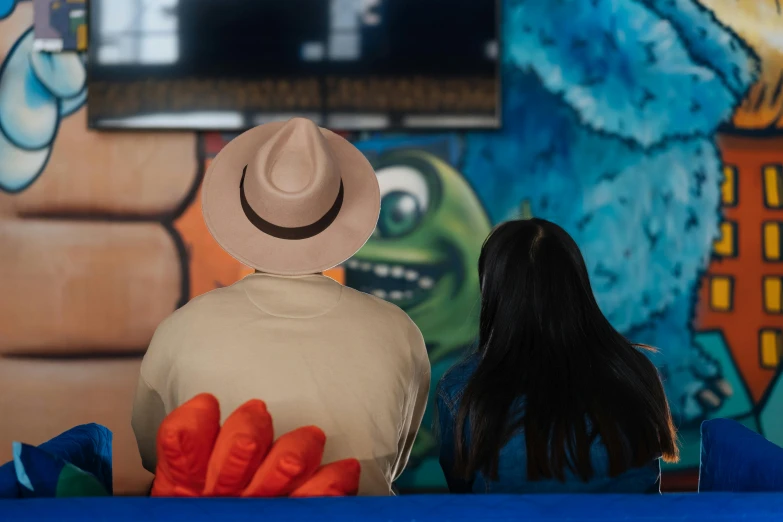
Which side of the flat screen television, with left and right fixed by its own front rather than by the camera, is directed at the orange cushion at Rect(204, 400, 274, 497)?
front

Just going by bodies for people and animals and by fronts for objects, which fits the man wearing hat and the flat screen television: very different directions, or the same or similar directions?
very different directions

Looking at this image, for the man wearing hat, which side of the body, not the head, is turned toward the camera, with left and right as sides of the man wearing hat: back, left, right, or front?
back

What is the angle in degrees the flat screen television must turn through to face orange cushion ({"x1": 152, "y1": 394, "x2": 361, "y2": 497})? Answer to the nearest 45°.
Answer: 0° — it already faces it

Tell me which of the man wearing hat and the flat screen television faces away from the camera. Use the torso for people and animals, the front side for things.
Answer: the man wearing hat

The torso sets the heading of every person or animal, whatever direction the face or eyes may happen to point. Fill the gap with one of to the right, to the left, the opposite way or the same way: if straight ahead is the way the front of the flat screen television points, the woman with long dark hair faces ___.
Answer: the opposite way

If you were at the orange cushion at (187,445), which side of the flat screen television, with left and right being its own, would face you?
front

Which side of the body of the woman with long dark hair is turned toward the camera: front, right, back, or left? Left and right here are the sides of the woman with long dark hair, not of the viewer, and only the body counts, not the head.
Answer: back

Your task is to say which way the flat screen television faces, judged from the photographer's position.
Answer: facing the viewer

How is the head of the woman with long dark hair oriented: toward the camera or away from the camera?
away from the camera
